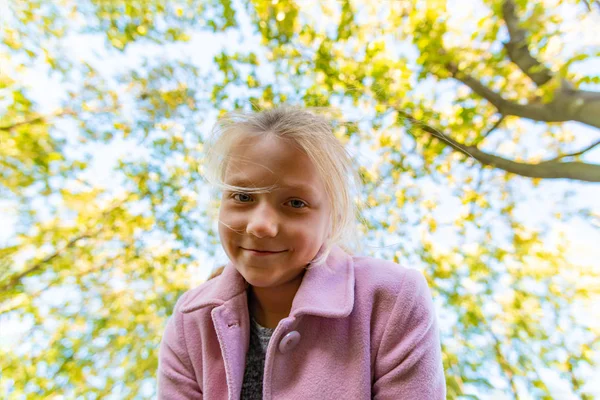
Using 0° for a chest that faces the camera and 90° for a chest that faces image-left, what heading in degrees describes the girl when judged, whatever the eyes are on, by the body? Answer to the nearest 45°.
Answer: approximately 45°
